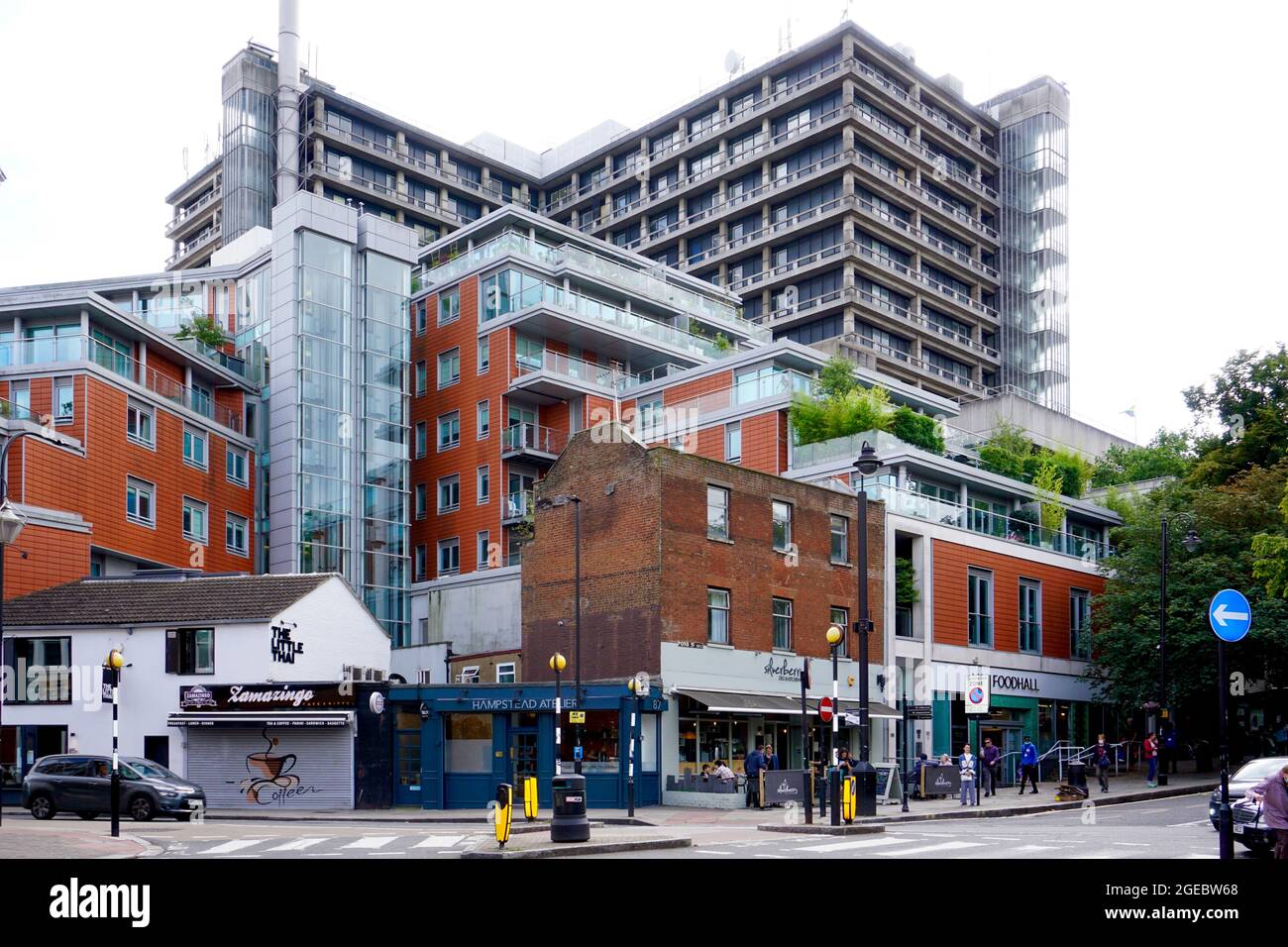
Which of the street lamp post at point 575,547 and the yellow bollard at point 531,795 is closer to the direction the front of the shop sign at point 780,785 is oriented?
the yellow bollard

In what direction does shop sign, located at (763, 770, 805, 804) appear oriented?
toward the camera

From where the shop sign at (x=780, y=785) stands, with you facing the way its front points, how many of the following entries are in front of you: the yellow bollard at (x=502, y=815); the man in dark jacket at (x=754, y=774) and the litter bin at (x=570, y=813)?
2

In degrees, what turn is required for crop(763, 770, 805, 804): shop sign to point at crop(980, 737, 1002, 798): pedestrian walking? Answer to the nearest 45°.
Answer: approximately 135° to its left

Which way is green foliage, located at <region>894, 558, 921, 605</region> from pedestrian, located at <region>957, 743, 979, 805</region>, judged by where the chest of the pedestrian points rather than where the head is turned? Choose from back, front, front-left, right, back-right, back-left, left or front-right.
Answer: back

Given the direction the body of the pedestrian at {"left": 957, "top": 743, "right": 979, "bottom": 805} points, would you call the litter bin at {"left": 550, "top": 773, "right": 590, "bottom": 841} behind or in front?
in front

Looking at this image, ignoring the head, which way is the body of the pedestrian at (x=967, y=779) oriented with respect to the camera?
toward the camera

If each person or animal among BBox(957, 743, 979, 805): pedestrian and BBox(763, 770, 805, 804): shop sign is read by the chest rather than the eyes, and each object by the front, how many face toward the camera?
2
